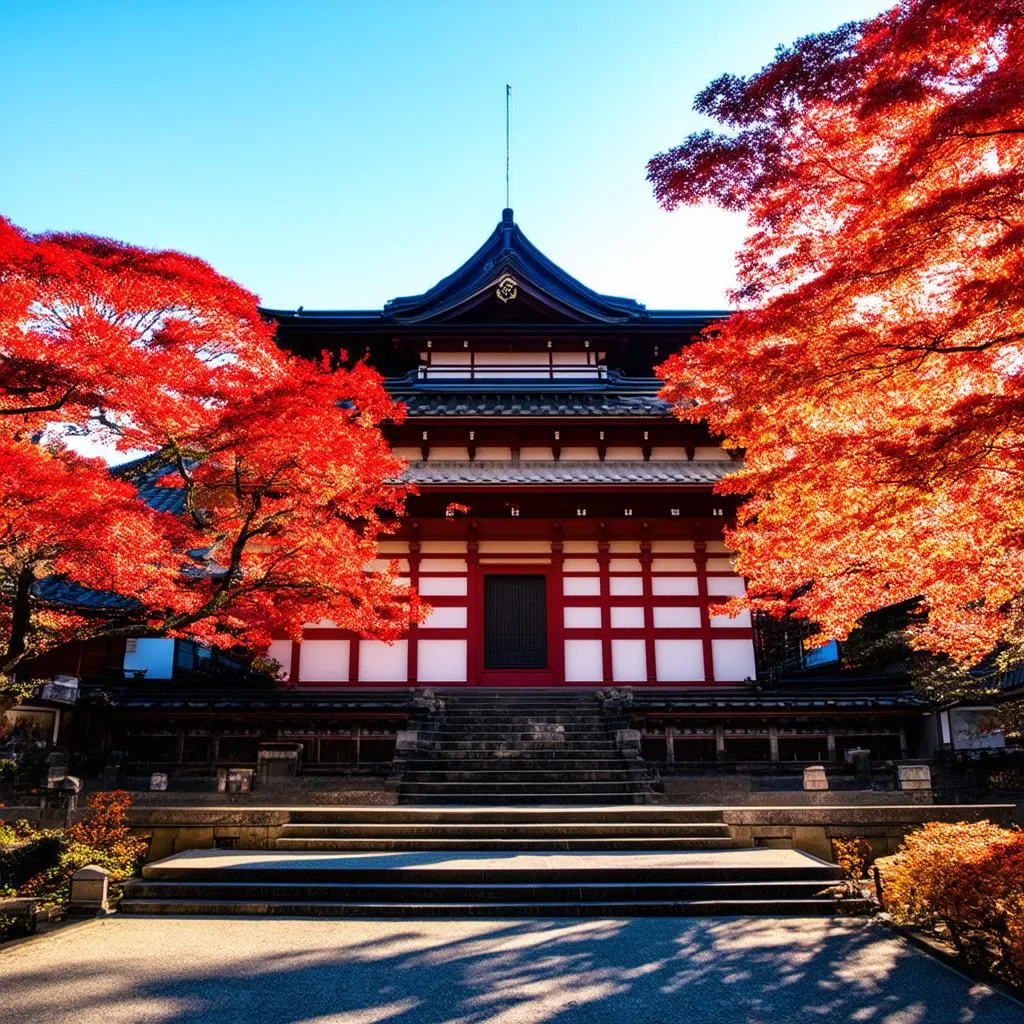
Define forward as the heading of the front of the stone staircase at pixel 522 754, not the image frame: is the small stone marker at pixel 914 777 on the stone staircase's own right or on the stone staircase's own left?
on the stone staircase's own left

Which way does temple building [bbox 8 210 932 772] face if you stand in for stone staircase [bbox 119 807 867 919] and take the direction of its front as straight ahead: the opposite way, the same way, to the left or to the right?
the same way

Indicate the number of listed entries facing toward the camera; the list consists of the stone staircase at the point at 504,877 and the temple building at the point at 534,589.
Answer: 2

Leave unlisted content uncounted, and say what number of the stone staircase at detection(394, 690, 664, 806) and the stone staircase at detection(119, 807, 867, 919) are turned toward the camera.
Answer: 2

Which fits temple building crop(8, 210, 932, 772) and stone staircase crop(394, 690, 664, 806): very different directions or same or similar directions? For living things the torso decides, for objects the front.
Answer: same or similar directions

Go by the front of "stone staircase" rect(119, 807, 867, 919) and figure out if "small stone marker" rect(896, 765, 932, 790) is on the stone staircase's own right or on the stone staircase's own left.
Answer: on the stone staircase's own left

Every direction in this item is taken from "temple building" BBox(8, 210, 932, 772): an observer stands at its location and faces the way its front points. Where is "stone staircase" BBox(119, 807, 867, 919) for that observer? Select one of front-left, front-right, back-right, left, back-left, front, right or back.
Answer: front

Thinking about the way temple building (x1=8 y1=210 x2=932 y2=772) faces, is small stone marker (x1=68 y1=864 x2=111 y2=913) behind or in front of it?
in front

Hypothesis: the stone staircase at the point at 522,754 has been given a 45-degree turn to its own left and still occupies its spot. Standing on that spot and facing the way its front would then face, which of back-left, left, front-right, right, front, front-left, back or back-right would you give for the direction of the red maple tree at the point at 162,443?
right

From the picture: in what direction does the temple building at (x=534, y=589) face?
toward the camera

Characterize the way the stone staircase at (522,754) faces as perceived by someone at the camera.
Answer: facing the viewer

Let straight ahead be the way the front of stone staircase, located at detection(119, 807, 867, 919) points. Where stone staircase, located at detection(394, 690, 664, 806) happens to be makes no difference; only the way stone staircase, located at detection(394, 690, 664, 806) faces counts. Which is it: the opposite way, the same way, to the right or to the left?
the same way

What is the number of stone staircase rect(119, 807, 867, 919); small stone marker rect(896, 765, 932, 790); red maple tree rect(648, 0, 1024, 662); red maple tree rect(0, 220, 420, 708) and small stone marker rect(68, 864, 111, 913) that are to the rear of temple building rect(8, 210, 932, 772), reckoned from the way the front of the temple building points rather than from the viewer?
0

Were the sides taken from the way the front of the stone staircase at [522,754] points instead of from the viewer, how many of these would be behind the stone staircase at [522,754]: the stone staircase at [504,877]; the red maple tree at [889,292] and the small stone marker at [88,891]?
0

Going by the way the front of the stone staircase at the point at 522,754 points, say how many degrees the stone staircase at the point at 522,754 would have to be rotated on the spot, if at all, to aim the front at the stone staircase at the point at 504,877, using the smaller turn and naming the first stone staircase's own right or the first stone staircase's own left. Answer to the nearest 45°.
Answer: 0° — it already faces it
